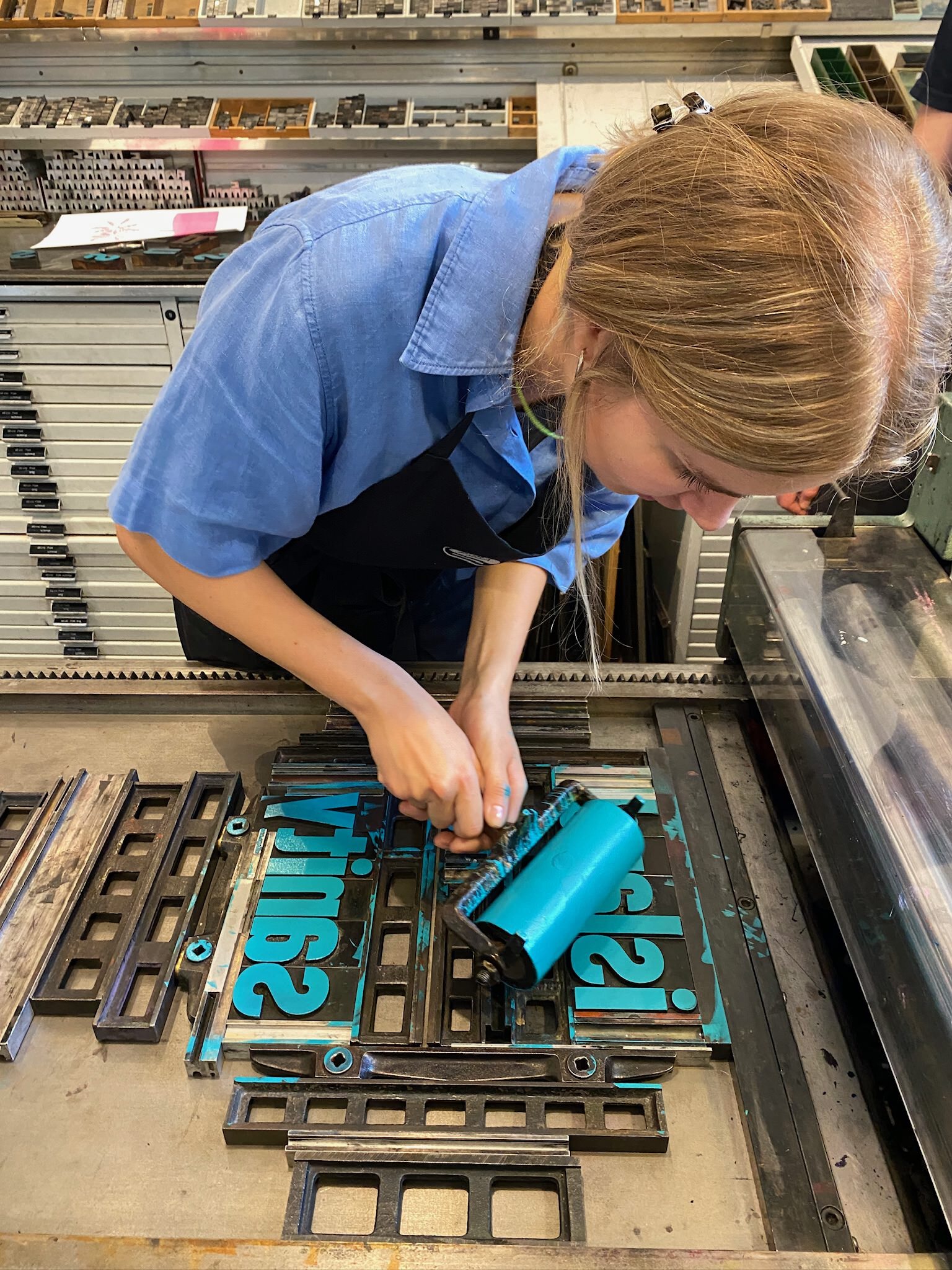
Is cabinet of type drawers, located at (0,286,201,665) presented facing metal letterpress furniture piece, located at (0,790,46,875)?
yes

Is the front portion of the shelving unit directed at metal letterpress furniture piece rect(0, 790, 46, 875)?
yes

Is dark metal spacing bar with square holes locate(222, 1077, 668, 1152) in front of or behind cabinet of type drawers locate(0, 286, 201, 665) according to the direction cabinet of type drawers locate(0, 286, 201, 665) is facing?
in front

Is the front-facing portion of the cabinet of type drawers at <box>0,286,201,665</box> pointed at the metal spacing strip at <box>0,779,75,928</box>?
yes

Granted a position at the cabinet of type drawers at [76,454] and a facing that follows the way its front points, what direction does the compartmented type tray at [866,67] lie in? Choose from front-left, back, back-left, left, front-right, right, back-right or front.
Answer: left

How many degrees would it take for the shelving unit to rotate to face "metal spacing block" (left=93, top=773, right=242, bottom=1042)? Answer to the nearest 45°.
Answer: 0° — it already faces it

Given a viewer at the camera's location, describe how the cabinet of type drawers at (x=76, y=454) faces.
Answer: facing the viewer

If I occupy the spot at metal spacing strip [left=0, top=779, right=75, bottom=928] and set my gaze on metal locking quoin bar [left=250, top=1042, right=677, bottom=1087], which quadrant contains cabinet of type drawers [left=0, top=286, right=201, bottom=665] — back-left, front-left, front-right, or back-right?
back-left

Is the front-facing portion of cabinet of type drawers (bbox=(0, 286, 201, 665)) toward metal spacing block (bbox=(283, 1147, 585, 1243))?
yes

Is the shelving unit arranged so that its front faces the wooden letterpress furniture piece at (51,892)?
yes

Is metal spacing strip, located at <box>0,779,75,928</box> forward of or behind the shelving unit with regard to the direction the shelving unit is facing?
forward

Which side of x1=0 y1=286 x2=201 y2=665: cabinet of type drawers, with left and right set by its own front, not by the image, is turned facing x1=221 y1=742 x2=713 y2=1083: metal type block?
front

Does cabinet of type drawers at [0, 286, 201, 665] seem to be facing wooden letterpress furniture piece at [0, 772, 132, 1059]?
yes

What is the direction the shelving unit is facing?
toward the camera
